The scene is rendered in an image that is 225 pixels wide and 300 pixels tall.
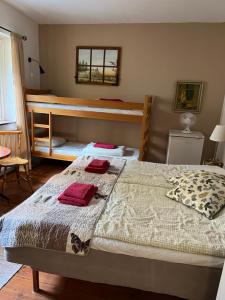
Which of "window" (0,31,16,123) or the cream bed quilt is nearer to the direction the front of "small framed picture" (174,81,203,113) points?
the cream bed quilt

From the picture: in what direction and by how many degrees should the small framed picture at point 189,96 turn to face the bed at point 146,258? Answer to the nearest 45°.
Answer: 0° — it already faces it

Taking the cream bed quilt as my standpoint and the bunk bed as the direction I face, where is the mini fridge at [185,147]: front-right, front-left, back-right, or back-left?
front-right

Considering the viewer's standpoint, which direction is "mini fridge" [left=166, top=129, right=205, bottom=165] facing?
facing the viewer

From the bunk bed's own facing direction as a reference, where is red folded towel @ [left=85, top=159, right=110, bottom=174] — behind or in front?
in front

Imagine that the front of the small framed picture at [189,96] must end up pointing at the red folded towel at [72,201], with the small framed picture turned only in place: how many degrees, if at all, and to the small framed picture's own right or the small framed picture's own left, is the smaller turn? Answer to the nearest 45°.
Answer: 0° — it already faces it

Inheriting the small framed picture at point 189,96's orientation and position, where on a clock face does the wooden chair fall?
The wooden chair is roughly at 2 o'clock from the small framed picture.

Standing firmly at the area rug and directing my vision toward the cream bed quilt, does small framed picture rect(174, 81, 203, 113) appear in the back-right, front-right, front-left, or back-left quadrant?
front-left

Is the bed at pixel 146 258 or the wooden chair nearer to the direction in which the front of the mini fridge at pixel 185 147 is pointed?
the bed

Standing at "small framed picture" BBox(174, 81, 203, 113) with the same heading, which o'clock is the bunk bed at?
The bunk bed is roughly at 2 o'clock from the small framed picture.
